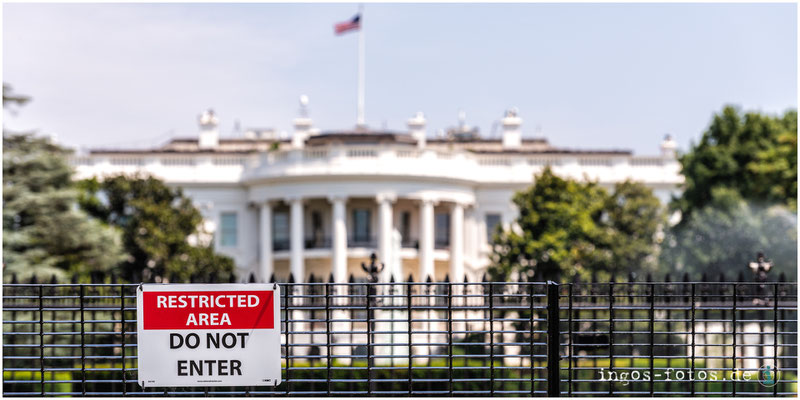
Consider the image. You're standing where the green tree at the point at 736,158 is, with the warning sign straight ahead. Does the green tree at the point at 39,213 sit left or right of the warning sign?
right

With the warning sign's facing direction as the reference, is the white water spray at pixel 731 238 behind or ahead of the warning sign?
behind

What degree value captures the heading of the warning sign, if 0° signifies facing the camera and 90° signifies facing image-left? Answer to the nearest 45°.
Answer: approximately 0°

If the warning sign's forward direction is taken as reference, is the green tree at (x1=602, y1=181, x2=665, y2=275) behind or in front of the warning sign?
behind

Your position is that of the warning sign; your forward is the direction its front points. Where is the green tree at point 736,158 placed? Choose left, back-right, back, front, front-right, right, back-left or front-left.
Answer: back-left

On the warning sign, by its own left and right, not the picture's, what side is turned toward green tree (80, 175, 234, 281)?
back

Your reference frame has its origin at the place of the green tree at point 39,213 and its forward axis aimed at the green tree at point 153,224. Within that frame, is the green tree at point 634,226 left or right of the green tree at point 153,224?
right

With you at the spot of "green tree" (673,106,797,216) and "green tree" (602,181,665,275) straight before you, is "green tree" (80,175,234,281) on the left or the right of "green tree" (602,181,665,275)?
left

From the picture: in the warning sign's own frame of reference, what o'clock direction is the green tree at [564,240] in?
The green tree is roughly at 7 o'clock from the warning sign.

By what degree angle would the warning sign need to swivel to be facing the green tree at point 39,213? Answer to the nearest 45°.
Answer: approximately 180°
